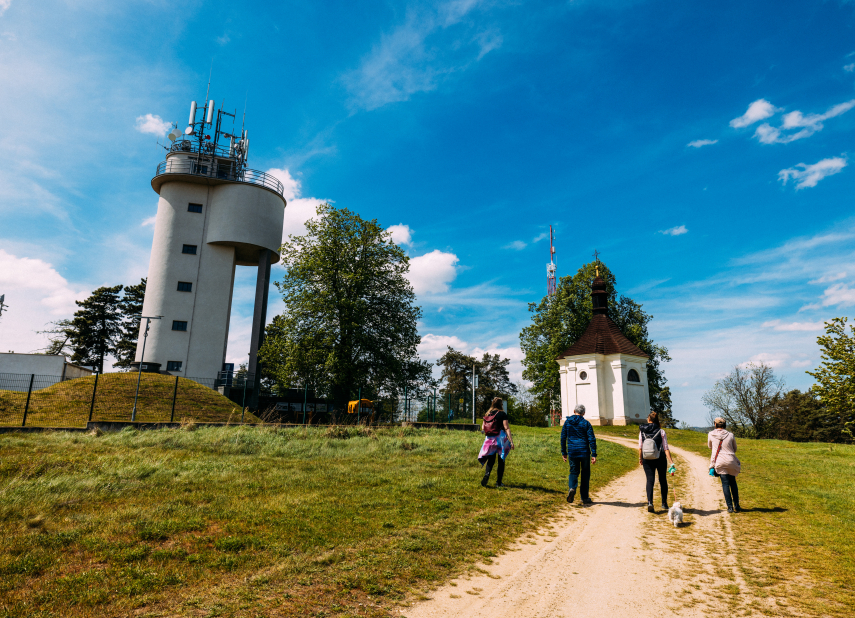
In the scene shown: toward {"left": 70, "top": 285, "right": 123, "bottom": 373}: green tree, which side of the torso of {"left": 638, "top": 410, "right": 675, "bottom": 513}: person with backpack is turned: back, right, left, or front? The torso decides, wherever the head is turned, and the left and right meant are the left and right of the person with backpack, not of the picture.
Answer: left

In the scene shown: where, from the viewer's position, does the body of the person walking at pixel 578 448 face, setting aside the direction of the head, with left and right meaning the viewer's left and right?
facing away from the viewer

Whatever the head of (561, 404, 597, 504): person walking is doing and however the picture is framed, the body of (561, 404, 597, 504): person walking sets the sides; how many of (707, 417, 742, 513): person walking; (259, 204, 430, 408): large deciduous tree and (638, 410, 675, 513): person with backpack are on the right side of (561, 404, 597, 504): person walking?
2

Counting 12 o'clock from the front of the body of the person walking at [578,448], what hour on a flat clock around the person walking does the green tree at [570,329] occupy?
The green tree is roughly at 12 o'clock from the person walking.

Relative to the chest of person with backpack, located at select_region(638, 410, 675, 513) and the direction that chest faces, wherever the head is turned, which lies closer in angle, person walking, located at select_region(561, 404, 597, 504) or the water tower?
the water tower

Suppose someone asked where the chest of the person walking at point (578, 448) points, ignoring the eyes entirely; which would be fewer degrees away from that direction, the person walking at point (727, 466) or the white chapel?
the white chapel

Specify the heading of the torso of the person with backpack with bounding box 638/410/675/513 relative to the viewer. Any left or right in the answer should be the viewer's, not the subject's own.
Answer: facing away from the viewer

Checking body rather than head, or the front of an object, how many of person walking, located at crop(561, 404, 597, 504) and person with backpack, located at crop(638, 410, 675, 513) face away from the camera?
2

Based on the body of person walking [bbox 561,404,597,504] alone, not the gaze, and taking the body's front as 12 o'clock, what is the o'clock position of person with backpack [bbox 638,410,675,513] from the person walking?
The person with backpack is roughly at 3 o'clock from the person walking.

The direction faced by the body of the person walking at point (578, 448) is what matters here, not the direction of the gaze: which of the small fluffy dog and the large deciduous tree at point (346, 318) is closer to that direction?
the large deciduous tree

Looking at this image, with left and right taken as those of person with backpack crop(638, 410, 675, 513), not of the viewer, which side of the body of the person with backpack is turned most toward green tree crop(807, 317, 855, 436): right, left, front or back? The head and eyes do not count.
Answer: front
